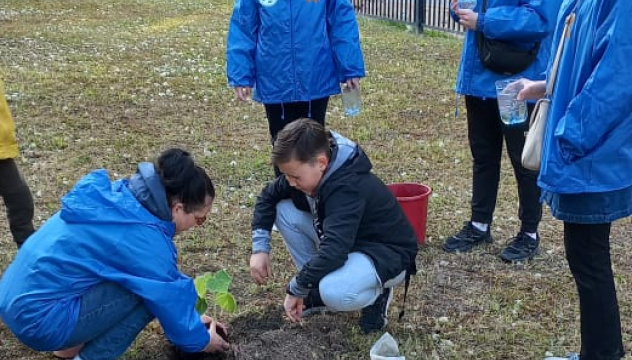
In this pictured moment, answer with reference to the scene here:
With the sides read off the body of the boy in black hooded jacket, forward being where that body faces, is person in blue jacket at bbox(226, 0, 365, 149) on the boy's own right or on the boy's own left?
on the boy's own right

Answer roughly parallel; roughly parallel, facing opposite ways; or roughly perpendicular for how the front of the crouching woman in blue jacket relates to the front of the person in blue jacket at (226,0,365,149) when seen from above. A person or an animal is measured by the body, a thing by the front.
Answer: roughly perpendicular

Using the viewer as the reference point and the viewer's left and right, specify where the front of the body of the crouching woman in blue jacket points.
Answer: facing to the right of the viewer

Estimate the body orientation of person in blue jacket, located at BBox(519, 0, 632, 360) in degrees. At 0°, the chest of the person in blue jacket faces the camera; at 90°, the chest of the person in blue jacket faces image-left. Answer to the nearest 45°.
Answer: approximately 90°

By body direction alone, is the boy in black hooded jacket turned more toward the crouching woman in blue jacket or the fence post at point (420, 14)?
the crouching woman in blue jacket
